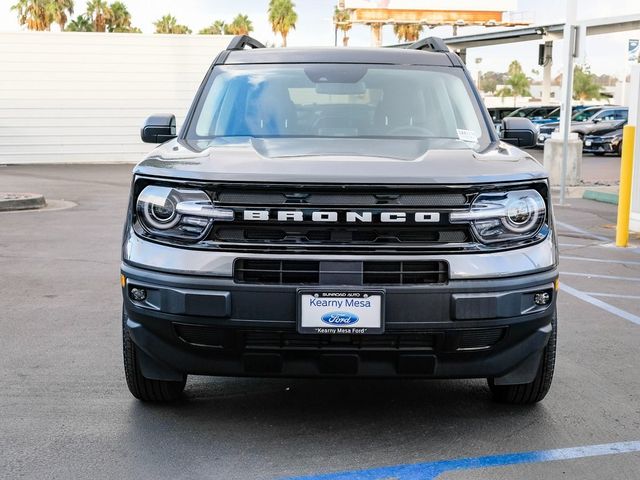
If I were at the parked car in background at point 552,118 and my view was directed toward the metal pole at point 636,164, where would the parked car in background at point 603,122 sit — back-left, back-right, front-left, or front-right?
front-left

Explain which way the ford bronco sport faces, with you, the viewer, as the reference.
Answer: facing the viewer

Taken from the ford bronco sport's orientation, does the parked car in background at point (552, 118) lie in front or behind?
behind

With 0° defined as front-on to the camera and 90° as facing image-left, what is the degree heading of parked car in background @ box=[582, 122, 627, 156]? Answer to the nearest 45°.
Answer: approximately 45°

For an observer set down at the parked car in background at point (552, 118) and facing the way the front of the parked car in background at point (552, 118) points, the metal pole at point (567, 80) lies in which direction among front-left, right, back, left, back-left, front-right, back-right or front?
front-left

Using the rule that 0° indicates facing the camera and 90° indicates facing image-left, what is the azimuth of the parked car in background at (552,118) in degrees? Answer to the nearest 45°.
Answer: approximately 45°

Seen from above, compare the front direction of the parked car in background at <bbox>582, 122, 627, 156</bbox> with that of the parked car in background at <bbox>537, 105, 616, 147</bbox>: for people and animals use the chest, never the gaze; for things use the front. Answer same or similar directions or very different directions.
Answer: same or similar directions

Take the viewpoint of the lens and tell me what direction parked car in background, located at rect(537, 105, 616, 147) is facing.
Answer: facing the viewer and to the left of the viewer

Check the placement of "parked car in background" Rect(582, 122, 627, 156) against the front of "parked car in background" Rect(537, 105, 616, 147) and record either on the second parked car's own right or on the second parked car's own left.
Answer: on the second parked car's own left

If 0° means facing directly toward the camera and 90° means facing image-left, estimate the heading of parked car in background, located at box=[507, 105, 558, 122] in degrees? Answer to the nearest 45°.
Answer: approximately 45°

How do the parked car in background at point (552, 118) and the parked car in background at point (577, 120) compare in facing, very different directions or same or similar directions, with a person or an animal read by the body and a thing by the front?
same or similar directions

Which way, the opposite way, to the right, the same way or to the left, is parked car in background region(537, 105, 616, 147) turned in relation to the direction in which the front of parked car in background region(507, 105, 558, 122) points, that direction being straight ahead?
the same way
